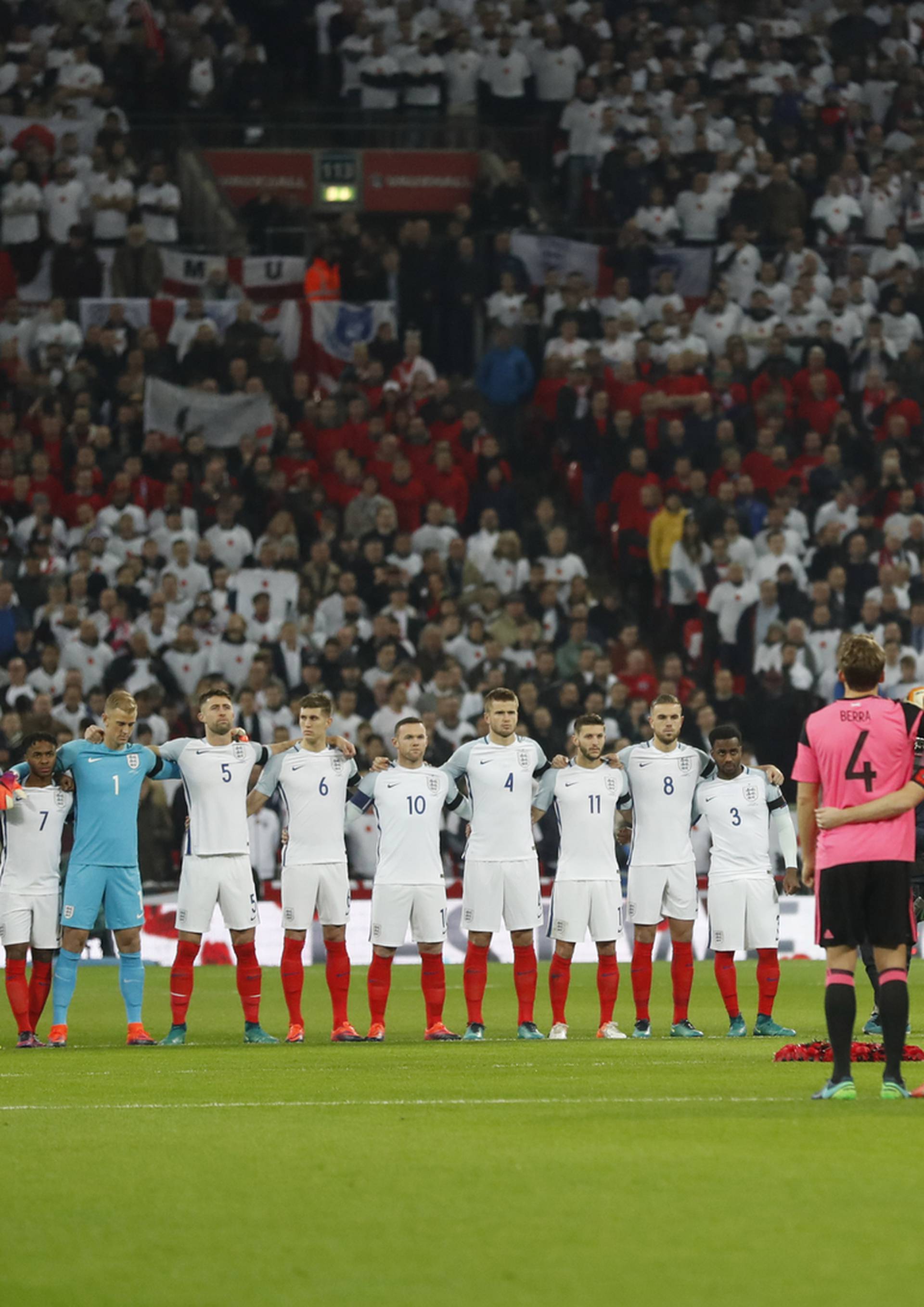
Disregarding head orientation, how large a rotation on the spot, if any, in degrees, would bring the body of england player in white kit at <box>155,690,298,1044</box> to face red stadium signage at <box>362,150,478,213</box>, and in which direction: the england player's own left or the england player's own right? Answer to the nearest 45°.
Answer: approximately 180°

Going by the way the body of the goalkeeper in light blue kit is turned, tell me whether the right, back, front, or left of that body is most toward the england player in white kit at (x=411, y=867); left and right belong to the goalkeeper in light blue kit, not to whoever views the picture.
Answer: left

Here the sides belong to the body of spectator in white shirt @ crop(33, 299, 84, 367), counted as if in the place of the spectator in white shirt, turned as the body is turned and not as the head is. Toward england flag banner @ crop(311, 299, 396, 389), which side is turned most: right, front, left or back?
left

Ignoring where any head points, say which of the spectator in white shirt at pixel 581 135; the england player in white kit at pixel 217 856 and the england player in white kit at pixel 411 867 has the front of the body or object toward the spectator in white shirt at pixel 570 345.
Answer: the spectator in white shirt at pixel 581 135

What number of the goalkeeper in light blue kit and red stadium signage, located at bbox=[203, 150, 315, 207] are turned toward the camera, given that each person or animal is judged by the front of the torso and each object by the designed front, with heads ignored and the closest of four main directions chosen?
2

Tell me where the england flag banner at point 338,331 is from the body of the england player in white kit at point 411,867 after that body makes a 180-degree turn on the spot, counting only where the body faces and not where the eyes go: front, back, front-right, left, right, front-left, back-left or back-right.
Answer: front

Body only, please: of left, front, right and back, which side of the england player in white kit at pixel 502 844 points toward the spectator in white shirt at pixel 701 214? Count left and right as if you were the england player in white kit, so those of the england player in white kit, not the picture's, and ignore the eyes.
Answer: back

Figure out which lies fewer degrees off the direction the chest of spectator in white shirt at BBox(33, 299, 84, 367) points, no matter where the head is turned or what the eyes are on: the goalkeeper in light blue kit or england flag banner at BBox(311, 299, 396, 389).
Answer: the goalkeeper in light blue kit

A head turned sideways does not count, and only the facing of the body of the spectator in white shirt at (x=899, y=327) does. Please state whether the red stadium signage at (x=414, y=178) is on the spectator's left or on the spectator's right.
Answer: on the spectator's right

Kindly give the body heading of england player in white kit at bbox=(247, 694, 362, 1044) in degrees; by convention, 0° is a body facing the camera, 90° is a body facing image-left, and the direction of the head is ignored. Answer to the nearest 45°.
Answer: approximately 0°

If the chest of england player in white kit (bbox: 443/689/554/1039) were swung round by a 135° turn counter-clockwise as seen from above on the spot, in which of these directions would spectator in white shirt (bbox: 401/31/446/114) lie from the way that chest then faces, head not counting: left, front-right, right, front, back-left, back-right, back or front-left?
front-left

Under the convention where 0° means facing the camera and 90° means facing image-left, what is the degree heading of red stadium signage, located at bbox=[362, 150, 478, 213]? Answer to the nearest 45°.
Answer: approximately 0°

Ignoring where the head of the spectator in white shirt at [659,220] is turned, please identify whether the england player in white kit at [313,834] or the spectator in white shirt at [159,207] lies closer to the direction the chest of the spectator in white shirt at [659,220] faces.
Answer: the england player in white kit

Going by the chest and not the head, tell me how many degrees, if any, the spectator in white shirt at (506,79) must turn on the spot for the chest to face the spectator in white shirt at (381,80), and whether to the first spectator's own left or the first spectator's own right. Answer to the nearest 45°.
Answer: approximately 90° to the first spectator's own right

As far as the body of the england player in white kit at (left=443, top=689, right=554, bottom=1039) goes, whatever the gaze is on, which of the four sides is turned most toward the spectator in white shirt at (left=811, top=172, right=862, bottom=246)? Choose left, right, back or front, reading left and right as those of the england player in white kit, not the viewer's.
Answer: back
